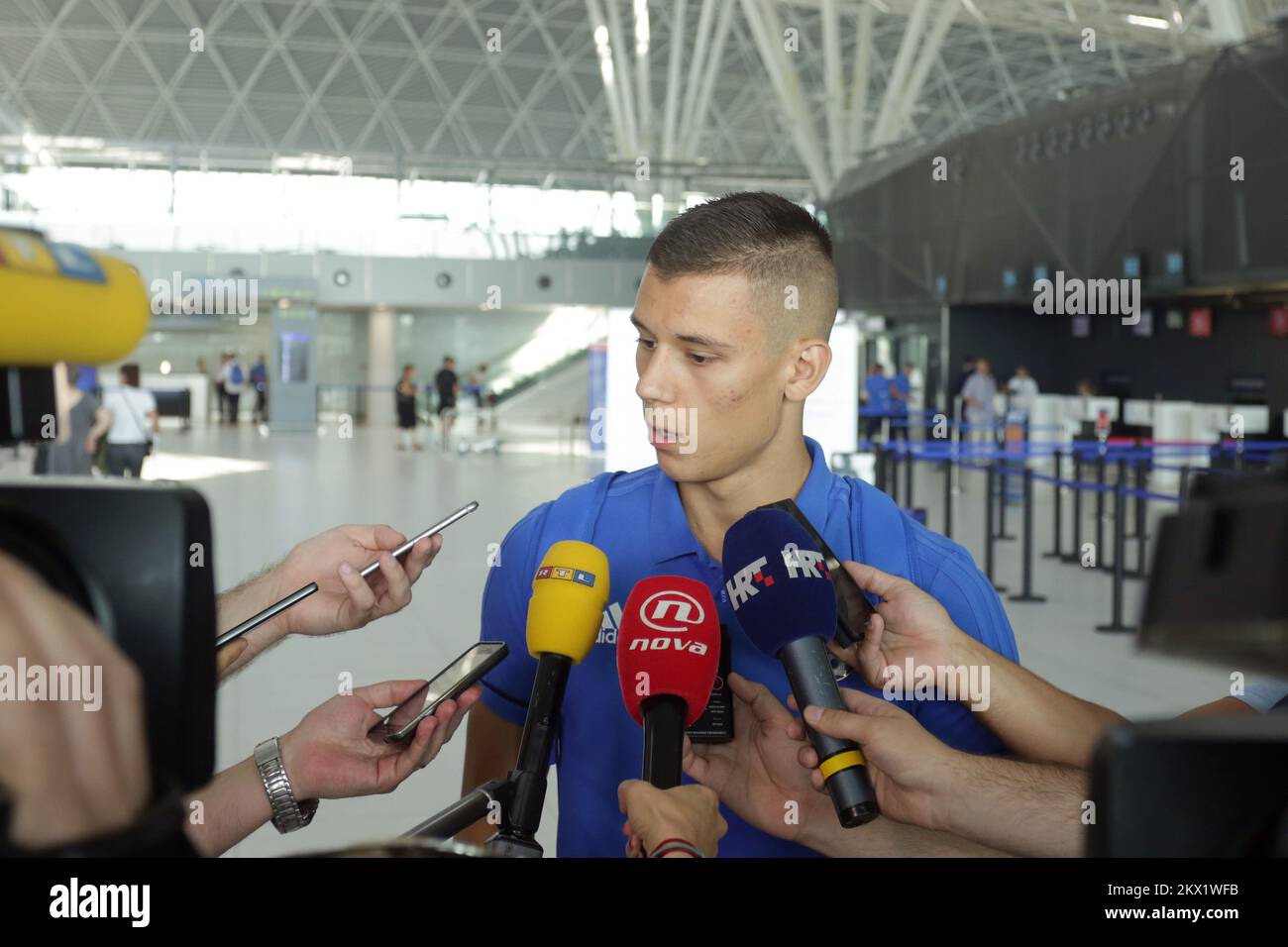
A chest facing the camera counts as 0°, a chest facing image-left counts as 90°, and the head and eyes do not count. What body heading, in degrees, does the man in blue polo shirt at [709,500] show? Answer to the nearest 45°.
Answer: approximately 0°

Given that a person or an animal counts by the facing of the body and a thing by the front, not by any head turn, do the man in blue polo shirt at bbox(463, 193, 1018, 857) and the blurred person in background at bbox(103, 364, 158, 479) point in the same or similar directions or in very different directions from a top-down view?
very different directions

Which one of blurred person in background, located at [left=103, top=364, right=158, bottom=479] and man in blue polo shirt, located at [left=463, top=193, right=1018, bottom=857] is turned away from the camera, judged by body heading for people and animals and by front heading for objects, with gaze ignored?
the blurred person in background

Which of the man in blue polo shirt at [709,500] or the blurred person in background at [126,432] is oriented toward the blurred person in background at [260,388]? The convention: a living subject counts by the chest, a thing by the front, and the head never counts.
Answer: the blurred person in background at [126,432]

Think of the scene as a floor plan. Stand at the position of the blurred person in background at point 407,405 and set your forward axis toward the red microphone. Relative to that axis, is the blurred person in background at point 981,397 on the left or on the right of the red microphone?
left

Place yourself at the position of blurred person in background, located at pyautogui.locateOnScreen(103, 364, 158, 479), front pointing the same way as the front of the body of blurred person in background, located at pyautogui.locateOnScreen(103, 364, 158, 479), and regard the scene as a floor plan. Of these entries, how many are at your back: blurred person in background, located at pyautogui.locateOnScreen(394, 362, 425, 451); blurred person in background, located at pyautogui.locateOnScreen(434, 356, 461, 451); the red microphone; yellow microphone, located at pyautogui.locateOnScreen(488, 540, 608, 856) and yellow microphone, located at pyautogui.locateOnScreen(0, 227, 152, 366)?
3

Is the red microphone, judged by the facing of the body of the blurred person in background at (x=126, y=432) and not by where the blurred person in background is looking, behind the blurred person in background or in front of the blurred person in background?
behind

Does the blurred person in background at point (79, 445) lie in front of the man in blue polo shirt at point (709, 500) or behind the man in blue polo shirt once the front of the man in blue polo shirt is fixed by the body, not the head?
behind

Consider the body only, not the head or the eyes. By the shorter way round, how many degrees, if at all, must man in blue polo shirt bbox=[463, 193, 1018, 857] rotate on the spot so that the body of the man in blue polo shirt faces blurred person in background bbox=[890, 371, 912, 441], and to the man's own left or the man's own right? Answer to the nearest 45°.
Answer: approximately 180°

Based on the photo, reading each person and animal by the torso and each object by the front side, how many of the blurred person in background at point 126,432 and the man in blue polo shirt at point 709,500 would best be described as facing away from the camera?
1

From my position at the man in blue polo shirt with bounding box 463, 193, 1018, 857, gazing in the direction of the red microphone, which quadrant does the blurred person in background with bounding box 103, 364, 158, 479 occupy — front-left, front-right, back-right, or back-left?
back-right

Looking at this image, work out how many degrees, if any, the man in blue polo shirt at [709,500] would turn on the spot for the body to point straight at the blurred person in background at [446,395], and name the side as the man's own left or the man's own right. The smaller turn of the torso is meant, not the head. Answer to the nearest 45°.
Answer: approximately 180°

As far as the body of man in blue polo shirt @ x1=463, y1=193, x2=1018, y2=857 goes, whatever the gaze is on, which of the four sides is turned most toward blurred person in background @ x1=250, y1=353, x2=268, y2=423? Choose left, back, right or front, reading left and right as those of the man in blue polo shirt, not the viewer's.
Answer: back

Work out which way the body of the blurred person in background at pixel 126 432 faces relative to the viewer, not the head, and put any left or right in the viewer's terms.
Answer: facing away from the viewer

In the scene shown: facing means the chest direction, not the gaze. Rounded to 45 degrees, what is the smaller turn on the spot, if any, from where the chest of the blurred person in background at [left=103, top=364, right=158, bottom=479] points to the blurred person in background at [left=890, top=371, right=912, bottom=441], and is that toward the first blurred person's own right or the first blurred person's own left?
approximately 45° to the first blurred person's own right

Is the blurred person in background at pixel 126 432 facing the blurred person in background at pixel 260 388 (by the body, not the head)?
yes

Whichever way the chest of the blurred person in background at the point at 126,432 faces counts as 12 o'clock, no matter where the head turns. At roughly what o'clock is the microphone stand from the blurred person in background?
The microphone stand is roughly at 6 o'clock from the blurred person in background.

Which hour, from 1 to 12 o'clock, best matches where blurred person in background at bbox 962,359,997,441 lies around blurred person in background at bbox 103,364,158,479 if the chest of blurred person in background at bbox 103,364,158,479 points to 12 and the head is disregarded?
blurred person in background at bbox 962,359,997,441 is roughly at 2 o'clock from blurred person in background at bbox 103,364,158,479.

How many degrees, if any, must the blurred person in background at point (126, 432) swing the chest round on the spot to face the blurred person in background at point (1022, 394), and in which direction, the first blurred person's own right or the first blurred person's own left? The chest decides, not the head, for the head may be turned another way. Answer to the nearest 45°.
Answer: approximately 45° to the first blurred person's own right
